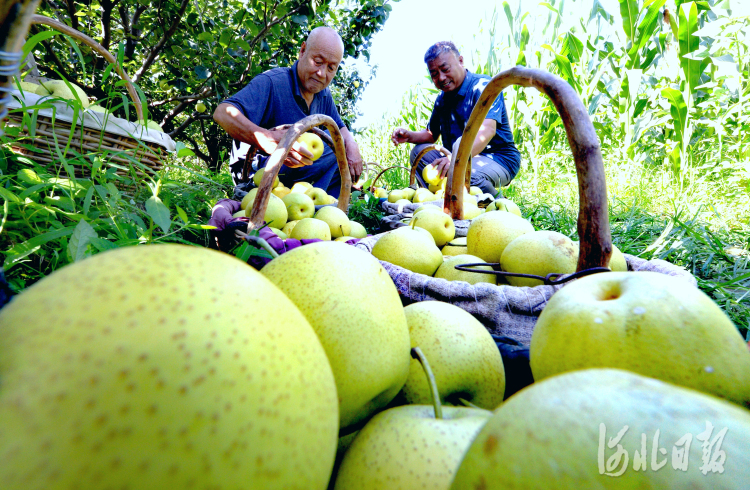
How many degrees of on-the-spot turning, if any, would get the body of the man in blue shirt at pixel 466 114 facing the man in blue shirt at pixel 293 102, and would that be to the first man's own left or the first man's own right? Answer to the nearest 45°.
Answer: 0° — they already face them

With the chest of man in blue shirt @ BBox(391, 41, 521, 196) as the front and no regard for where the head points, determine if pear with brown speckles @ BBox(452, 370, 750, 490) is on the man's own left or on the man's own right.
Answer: on the man's own left

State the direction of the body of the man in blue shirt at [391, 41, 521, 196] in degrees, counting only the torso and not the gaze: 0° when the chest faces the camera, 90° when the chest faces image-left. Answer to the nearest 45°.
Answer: approximately 45°

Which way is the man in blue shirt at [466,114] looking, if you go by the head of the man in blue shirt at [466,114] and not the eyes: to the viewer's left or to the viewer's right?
to the viewer's left

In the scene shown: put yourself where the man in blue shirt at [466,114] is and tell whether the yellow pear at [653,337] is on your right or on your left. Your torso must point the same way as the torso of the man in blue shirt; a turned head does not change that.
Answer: on your left
